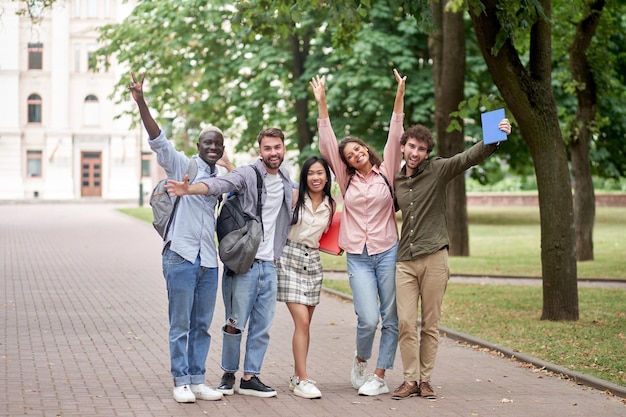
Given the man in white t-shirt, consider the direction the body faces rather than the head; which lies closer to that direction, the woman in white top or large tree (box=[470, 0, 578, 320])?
the woman in white top

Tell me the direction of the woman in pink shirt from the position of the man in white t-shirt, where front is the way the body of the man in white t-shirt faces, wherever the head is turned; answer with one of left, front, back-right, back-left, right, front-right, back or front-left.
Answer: front-left

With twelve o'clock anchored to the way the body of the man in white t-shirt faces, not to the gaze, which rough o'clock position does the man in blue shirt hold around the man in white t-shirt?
The man in blue shirt is roughly at 4 o'clock from the man in white t-shirt.

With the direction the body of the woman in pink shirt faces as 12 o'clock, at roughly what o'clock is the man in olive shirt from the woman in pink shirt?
The man in olive shirt is roughly at 9 o'clock from the woman in pink shirt.

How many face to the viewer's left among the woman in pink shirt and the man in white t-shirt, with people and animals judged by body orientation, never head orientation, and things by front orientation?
0

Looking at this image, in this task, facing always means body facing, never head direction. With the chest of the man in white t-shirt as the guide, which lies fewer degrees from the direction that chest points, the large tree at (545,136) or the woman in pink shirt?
the woman in pink shirt

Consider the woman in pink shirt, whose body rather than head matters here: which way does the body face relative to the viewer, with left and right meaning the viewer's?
facing the viewer

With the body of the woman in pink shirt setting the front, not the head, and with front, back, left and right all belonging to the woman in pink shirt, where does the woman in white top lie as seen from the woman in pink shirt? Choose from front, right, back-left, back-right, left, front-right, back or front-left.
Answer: right

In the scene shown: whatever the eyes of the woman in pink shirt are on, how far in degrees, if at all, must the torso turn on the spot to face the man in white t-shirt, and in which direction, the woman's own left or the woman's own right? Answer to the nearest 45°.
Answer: approximately 90° to the woman's own right
